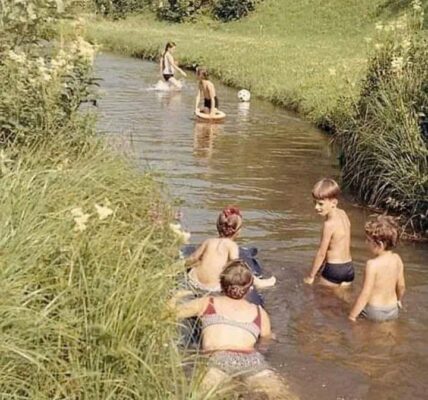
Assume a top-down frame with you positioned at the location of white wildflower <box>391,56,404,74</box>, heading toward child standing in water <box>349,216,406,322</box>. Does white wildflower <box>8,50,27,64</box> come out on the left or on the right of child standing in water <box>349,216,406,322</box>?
right

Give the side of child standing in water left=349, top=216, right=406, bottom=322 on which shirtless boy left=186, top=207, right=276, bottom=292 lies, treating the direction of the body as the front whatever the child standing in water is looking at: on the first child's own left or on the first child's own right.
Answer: on the first child's own left

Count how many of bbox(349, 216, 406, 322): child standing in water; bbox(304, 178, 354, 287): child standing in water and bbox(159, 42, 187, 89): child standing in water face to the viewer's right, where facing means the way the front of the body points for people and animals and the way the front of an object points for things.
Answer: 1

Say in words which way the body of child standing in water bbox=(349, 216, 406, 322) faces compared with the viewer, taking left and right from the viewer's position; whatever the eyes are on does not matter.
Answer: facing away from the viewer and to the left of the viewer

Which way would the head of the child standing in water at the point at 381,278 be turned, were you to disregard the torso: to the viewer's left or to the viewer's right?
to the viewer's left

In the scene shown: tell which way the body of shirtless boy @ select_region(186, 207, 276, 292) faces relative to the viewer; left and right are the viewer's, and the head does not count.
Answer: facing away from the viewer and to the right of the viewer

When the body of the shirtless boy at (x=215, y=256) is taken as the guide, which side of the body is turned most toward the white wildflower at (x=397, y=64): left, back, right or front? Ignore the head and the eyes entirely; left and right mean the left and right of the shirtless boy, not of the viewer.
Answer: front

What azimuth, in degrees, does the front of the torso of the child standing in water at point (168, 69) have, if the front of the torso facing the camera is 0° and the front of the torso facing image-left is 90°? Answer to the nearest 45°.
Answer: approximately 270°

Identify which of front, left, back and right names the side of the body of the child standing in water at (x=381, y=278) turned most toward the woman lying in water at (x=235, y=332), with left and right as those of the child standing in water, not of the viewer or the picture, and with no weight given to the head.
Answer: left

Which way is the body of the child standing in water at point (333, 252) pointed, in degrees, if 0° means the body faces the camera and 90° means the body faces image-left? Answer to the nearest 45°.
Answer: approximately 135°
